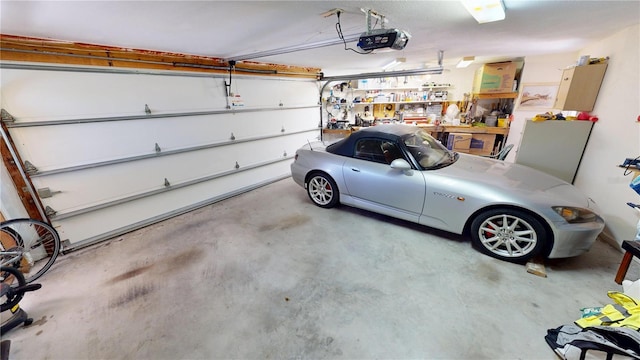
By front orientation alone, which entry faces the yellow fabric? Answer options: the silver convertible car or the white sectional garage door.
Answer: the silver convertible car

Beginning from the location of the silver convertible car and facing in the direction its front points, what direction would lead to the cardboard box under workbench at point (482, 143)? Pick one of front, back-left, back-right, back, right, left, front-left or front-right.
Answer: back-left

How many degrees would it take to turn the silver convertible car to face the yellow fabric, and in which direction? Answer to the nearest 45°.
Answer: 0° — it already faces it

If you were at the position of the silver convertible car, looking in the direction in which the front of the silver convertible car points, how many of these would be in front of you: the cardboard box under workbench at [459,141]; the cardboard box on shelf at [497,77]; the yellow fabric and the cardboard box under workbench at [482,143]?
1

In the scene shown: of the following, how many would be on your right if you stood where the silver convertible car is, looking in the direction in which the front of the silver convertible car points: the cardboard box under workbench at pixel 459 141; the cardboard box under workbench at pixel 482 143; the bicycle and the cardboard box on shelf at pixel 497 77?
1

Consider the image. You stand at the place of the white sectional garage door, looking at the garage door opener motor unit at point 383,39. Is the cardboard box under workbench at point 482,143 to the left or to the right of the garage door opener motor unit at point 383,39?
left

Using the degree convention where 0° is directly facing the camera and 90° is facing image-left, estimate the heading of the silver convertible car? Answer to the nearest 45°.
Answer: approximately 315°
